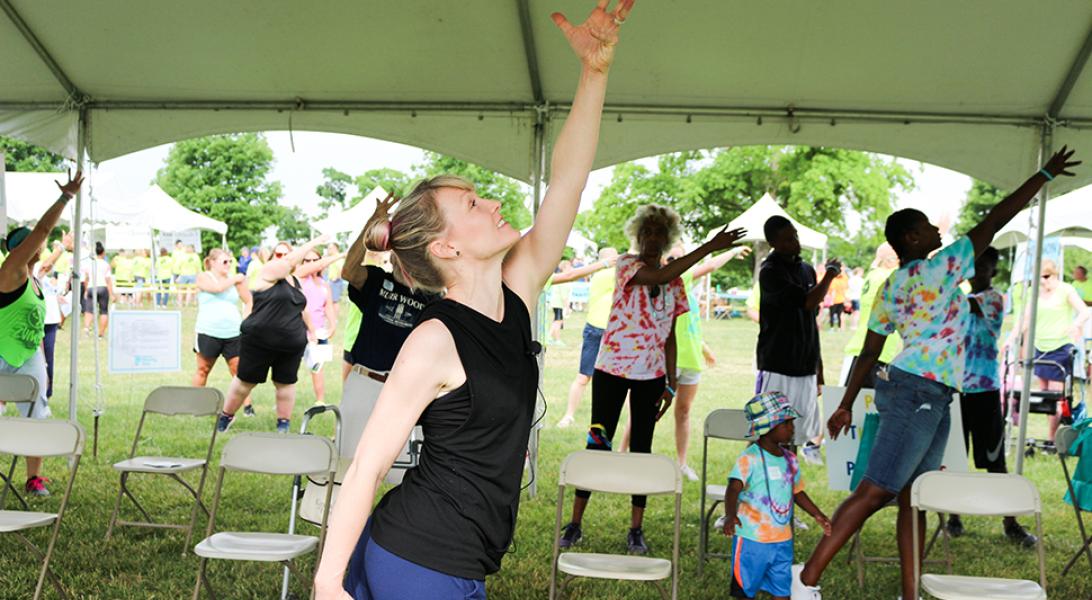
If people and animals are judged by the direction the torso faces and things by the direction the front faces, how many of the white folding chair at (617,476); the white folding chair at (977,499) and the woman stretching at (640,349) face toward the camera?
3

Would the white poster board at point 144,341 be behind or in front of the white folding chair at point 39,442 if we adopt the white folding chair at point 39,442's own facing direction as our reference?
behind

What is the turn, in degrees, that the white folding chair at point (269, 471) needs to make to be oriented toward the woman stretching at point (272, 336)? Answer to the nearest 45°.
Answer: approximately 135° to its right

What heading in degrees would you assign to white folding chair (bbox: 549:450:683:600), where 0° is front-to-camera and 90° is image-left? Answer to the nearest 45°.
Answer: approximately 0°

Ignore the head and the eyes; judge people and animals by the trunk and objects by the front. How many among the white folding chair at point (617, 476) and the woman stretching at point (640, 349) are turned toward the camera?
2

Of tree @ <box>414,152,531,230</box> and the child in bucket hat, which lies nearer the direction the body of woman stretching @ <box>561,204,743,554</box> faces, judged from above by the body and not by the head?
the child in bucket hat

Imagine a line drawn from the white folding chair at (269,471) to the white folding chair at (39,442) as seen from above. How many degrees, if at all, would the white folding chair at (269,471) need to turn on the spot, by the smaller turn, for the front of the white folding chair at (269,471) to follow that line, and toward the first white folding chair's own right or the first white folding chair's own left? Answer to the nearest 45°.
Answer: approximately 90° to the first white folding chair's own right

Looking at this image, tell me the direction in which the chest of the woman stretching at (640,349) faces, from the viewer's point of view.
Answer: toward the camera

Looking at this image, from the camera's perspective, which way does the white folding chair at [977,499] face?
toward the camera

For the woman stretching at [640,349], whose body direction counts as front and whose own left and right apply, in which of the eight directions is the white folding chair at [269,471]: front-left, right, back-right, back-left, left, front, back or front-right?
front-right

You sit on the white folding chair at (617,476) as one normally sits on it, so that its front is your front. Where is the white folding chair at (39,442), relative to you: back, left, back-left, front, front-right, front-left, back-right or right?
right

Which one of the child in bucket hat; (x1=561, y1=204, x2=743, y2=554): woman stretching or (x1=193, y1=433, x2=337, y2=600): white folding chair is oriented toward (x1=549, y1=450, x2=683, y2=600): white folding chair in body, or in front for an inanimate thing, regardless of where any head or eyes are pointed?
the woman stretching

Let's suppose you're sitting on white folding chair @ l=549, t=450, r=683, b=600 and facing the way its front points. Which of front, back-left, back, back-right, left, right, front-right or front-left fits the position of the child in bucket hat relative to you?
left

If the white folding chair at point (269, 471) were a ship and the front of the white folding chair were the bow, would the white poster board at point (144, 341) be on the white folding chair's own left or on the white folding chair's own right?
on the white folding chair's own right
